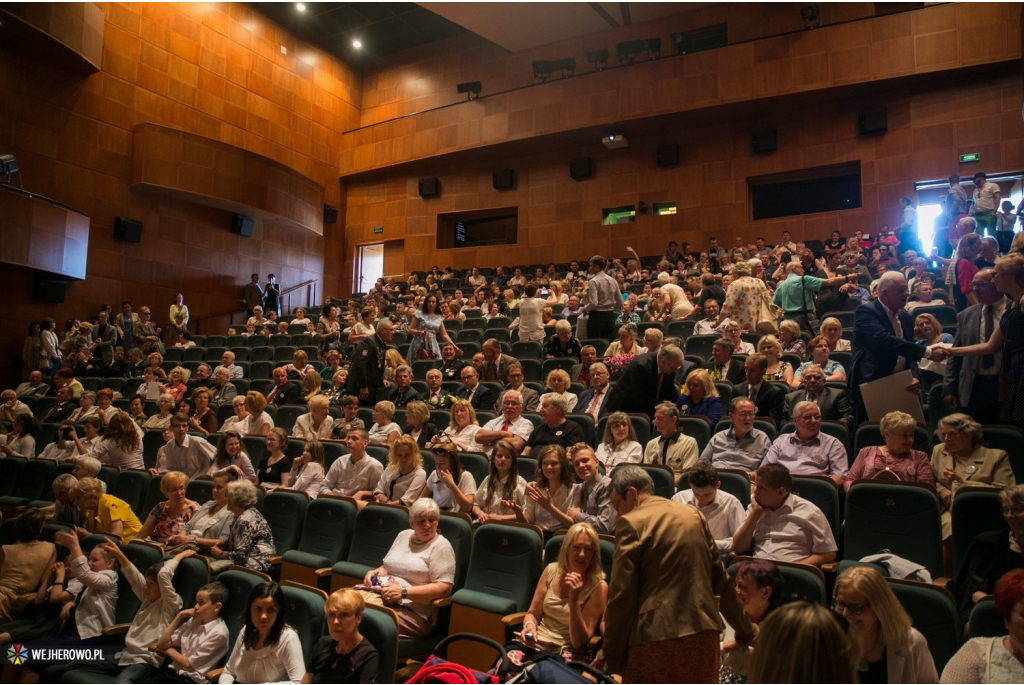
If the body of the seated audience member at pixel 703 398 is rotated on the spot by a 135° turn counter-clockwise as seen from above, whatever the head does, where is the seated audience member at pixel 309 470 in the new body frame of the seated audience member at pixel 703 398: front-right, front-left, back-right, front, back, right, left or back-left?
back

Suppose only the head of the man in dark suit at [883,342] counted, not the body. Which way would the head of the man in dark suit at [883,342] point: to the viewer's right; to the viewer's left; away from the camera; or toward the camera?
to the viewer's right

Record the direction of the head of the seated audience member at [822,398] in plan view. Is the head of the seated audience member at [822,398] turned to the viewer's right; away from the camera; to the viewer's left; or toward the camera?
toward the camera

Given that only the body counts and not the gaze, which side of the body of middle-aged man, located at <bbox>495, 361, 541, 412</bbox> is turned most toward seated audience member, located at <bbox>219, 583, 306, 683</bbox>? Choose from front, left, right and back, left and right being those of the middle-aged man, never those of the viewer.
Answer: front

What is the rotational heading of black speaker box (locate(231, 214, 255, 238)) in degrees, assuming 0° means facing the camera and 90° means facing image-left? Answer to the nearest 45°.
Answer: approximately 315°

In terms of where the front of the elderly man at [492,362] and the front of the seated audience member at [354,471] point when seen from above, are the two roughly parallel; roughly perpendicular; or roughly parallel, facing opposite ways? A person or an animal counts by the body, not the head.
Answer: roughly parallel

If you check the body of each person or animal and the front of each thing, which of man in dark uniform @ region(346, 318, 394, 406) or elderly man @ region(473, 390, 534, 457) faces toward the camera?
the elderly man

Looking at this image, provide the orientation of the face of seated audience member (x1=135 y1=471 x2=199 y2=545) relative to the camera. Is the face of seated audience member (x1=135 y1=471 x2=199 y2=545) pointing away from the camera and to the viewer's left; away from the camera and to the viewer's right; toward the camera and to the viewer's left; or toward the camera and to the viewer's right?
toward the camera and to the viewer's right

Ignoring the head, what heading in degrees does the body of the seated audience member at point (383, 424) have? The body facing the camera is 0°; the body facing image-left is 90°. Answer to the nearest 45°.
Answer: approximately 45°

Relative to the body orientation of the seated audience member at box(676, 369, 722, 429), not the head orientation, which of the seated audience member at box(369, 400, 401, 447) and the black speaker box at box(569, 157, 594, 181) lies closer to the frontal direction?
the seated audience member

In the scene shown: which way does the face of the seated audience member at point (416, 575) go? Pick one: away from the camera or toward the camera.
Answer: toward the camera

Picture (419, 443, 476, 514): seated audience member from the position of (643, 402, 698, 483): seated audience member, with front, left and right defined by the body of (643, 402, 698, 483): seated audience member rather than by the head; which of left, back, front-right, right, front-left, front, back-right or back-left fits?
front-right

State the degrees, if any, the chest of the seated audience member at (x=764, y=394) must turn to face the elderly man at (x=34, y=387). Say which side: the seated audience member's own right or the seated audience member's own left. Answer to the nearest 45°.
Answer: approximately 45° to the seated audience member's own right

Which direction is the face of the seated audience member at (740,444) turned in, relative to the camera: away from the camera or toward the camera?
toward the camera

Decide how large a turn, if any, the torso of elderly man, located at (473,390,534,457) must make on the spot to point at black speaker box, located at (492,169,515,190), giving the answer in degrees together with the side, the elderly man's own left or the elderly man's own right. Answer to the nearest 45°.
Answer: approximately 180°

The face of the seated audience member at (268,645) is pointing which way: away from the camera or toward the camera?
toward the camera

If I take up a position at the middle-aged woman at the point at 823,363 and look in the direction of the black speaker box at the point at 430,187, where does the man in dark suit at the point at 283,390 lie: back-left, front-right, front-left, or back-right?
front-left

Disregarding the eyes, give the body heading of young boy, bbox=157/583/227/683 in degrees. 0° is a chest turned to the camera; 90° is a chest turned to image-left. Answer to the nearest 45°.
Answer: approximately 45°

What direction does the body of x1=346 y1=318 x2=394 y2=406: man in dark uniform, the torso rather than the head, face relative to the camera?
to the viewer's right

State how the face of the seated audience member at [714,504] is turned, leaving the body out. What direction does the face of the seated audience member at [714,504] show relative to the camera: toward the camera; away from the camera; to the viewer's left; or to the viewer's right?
toward the camera

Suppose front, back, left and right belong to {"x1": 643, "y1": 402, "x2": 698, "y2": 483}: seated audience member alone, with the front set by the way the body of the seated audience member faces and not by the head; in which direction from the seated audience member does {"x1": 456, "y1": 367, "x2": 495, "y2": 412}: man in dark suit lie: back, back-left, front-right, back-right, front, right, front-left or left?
right
